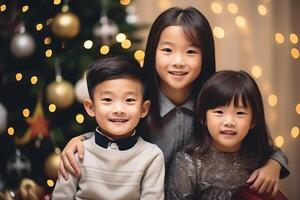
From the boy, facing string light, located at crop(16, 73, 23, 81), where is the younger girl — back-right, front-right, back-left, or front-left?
back-right

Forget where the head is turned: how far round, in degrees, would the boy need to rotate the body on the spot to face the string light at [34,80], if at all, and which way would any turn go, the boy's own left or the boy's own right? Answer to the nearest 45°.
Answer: approximately 135° to the boy's own right

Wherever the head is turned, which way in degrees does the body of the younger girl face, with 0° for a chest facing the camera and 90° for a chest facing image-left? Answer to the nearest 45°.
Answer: approximately 0°

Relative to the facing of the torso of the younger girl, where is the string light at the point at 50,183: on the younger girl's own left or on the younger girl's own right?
on the younger girl's own right

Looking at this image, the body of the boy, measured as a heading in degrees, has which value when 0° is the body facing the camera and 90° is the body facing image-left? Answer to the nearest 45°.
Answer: approximately 0°

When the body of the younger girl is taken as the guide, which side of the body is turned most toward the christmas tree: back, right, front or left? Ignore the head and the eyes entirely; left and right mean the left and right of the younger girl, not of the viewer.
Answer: right

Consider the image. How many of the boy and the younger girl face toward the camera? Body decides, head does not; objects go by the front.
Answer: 2
